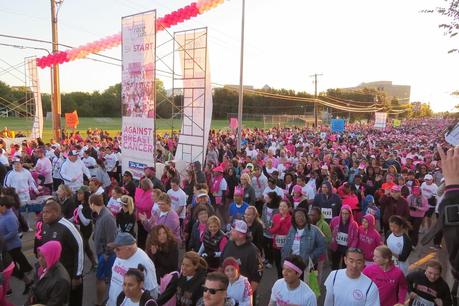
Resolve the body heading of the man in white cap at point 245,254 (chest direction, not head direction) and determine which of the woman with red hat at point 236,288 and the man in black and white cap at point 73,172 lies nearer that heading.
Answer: the woman with red hat

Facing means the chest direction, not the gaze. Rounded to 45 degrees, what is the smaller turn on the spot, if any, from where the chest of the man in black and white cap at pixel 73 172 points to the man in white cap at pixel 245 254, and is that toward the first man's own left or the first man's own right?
0° — they already face them

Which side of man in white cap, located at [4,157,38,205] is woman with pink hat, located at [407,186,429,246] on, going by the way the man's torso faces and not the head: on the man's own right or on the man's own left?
on the man's own left

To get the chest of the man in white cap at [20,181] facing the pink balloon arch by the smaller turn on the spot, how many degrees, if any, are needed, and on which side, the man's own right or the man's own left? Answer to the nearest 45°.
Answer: approximately 135° to the man's own left

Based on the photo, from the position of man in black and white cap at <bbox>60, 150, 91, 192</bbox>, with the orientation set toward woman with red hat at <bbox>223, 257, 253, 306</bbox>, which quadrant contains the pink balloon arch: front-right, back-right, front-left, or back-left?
back-left

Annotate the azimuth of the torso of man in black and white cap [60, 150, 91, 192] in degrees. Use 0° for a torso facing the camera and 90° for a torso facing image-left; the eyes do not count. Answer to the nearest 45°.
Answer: approximately 0°

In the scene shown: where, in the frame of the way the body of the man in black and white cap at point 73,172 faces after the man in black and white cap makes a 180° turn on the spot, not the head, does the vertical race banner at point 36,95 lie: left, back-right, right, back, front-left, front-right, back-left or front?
front

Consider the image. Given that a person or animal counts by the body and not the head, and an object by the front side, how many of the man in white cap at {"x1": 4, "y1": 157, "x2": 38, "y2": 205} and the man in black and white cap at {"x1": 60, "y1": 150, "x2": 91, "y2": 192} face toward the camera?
2

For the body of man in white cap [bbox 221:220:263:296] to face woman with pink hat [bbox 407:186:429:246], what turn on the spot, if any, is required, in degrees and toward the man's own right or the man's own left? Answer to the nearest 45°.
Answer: approximately 180°

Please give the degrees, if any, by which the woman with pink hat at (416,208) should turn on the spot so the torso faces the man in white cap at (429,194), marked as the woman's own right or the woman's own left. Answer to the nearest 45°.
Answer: approximately 135° to the woman's own right

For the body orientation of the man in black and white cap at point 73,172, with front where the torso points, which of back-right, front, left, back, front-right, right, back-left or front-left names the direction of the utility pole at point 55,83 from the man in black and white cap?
back
